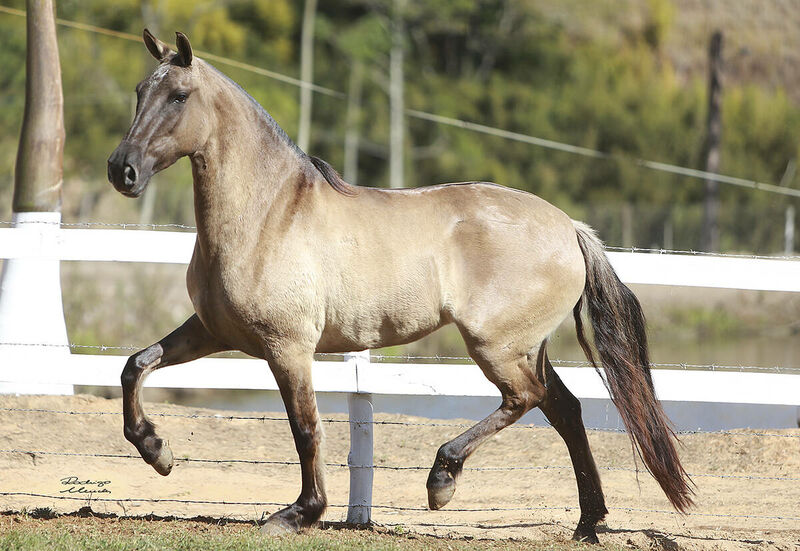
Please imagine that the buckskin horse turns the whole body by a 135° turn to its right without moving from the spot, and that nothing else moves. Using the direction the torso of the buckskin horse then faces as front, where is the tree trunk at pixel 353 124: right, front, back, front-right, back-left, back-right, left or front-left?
front-left

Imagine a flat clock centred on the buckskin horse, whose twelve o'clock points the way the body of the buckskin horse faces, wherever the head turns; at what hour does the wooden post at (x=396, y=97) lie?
The wooden post is roughly at 3 o'clock from the buckskin horse.

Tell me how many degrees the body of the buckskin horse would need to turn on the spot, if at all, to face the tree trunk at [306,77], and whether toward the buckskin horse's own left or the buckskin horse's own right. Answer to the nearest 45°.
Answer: approximately 90° to the buckskin horse's own right

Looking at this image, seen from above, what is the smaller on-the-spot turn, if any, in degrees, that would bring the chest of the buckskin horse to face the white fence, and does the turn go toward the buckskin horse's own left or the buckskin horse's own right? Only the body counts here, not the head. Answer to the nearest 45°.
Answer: approximately 90° to the buckskin horse's own right

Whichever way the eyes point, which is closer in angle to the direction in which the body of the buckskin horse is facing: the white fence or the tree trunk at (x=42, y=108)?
the tree trunk

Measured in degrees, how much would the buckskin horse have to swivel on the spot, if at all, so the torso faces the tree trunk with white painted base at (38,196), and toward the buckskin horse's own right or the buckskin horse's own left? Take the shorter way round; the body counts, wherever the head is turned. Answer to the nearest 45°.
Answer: approximately 45° to the buckskin horse's own right

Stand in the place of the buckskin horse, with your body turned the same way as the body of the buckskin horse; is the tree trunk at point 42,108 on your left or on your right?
on your right

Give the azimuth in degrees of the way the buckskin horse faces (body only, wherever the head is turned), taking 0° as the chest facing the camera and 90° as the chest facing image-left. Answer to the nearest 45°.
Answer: approximately 90°
